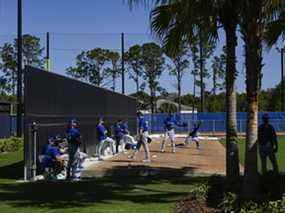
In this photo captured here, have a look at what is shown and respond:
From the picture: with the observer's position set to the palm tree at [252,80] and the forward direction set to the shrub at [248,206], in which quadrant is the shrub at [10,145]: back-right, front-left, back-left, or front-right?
back-right

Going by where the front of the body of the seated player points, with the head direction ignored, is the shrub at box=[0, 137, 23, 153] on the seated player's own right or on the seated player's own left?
on the seated player's own left

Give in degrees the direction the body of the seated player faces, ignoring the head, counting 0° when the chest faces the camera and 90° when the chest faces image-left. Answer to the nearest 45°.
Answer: approximately 225°

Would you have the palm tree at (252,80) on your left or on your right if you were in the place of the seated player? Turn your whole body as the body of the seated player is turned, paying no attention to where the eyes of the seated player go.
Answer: on your right
